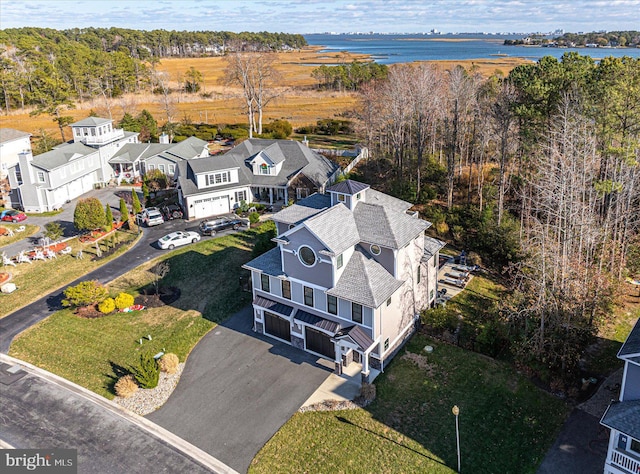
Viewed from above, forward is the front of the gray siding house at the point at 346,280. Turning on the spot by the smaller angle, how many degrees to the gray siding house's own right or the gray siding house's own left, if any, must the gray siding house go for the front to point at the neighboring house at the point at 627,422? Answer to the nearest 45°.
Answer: approximately 90° to the gray siding house's own left

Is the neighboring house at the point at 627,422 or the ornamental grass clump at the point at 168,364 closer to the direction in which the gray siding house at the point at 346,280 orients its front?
the ornamental grass clump

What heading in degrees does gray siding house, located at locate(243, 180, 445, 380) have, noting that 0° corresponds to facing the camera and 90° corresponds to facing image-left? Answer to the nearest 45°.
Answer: approximately 45°

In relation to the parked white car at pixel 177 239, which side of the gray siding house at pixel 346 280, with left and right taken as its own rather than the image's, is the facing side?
right

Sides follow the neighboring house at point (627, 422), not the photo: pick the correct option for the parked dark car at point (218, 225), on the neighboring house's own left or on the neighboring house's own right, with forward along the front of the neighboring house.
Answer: on the neighboring house's own right

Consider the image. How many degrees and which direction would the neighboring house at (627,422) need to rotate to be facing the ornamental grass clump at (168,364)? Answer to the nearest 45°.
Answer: approximately 45° to its right
